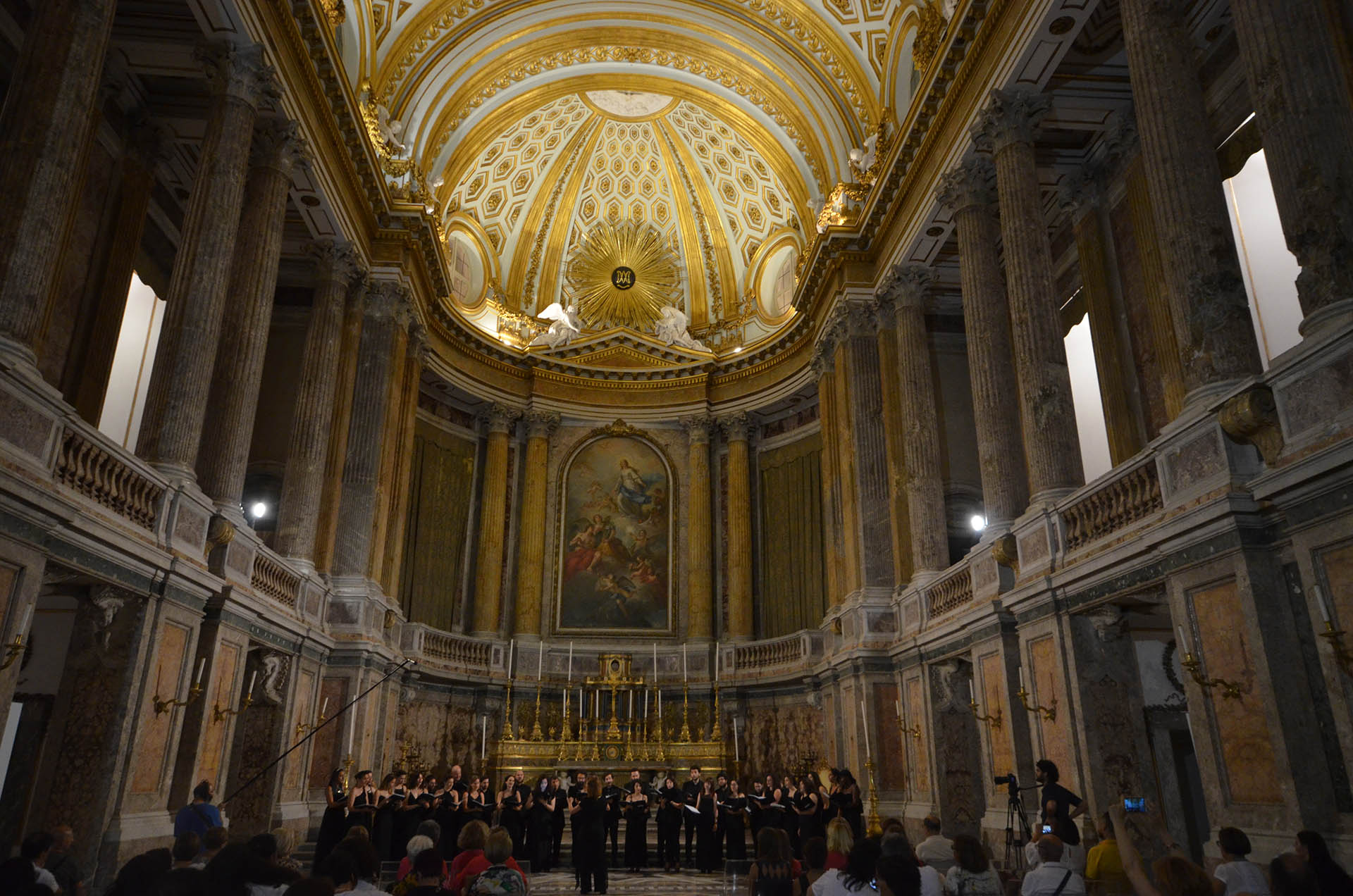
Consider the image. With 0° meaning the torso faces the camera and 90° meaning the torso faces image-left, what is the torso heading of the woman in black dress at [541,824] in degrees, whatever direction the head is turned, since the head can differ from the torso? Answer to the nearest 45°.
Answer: approximately 0°

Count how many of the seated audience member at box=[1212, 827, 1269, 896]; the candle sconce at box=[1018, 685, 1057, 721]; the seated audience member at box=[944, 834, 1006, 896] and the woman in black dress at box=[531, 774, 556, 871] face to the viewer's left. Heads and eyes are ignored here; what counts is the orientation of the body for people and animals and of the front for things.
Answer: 1

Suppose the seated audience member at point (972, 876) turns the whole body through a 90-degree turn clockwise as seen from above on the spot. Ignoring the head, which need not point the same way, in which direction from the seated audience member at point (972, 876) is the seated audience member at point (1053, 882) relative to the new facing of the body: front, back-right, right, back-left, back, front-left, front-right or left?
front-right

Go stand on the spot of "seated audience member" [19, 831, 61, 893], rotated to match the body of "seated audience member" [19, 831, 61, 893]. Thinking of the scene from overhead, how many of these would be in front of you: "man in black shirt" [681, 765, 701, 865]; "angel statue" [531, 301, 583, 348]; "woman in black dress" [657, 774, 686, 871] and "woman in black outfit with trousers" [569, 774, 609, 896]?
4

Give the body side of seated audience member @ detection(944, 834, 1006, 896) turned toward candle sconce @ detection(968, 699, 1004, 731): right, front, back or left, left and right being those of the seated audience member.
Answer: front

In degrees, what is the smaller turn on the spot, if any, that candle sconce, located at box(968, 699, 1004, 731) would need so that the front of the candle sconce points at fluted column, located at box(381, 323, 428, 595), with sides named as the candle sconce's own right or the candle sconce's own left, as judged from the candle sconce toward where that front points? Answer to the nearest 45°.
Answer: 0° — it already faces it

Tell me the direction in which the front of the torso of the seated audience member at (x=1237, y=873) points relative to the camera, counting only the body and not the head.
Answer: away from the camera

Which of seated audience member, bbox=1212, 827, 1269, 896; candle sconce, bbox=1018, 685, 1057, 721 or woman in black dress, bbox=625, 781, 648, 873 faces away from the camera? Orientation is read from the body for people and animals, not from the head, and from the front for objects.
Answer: the seated audience member

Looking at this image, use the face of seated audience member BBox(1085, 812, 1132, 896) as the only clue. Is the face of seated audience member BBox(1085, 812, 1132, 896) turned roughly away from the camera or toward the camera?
away from the camera

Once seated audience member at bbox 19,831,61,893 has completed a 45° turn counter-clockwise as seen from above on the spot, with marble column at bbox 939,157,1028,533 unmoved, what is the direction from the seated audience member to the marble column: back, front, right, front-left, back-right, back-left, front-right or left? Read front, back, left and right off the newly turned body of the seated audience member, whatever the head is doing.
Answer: right

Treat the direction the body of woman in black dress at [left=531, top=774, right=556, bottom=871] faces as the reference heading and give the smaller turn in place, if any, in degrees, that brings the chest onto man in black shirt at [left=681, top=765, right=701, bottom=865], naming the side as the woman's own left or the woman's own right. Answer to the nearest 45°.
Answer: approximately 90° to the woman's own left

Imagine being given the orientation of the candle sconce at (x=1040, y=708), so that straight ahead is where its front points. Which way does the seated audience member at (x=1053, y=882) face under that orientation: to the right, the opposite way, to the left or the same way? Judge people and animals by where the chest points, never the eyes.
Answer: to the right

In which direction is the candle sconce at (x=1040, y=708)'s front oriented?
to the viewer's left

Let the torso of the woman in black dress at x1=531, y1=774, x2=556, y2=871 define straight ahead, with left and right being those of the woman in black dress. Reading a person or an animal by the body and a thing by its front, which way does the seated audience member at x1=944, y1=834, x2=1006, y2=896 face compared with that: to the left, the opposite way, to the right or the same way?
the opposite way

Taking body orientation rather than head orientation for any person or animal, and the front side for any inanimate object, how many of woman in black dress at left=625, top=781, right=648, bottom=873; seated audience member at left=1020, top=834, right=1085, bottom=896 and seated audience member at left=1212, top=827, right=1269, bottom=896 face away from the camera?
2

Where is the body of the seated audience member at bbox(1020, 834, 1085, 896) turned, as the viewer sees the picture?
away from the camera

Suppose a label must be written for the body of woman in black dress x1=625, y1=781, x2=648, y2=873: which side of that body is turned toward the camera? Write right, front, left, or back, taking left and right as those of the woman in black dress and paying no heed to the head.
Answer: front
